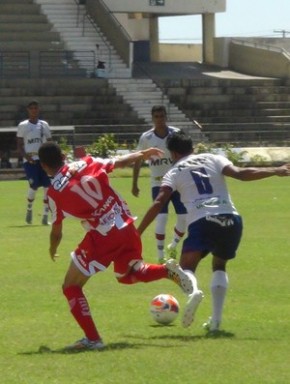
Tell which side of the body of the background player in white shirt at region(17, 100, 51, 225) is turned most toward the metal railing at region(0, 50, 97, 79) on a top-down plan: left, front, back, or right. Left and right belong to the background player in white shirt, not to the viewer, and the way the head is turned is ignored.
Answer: back

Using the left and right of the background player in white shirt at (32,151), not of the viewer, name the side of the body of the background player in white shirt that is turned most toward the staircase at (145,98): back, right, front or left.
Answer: back

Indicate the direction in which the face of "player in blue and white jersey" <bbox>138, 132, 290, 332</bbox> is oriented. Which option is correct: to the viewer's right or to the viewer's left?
to the viewer's left

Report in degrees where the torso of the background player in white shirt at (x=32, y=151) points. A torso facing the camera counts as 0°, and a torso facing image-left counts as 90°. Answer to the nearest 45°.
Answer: approximately 0°
